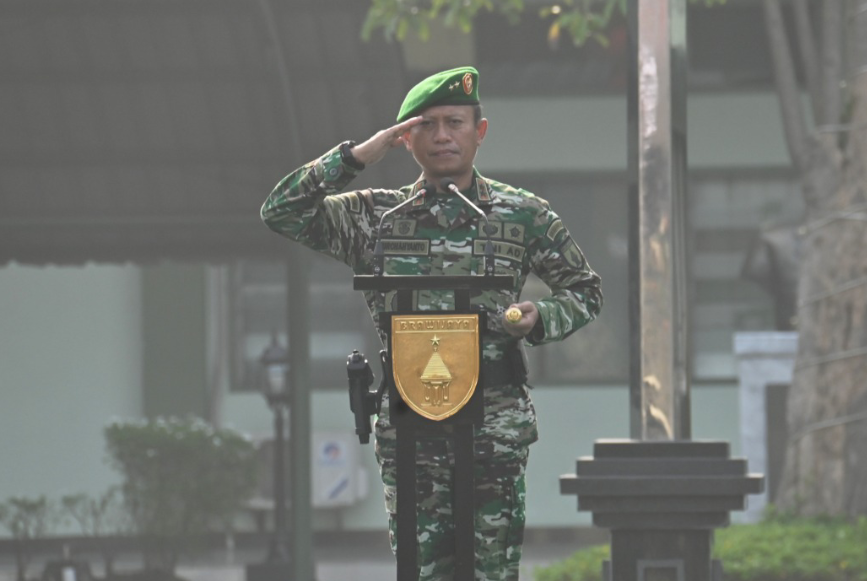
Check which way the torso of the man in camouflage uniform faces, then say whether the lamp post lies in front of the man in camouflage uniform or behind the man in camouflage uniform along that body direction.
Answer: behind

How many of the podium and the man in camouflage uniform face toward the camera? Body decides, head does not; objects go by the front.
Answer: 2

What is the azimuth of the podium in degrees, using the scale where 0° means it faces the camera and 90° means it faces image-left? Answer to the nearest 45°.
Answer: approximately 0°

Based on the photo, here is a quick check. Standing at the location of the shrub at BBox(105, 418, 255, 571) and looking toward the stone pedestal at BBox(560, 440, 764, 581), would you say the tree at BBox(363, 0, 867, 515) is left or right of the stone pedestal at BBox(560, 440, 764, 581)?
left

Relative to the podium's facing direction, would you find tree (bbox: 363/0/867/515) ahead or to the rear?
to the rear
